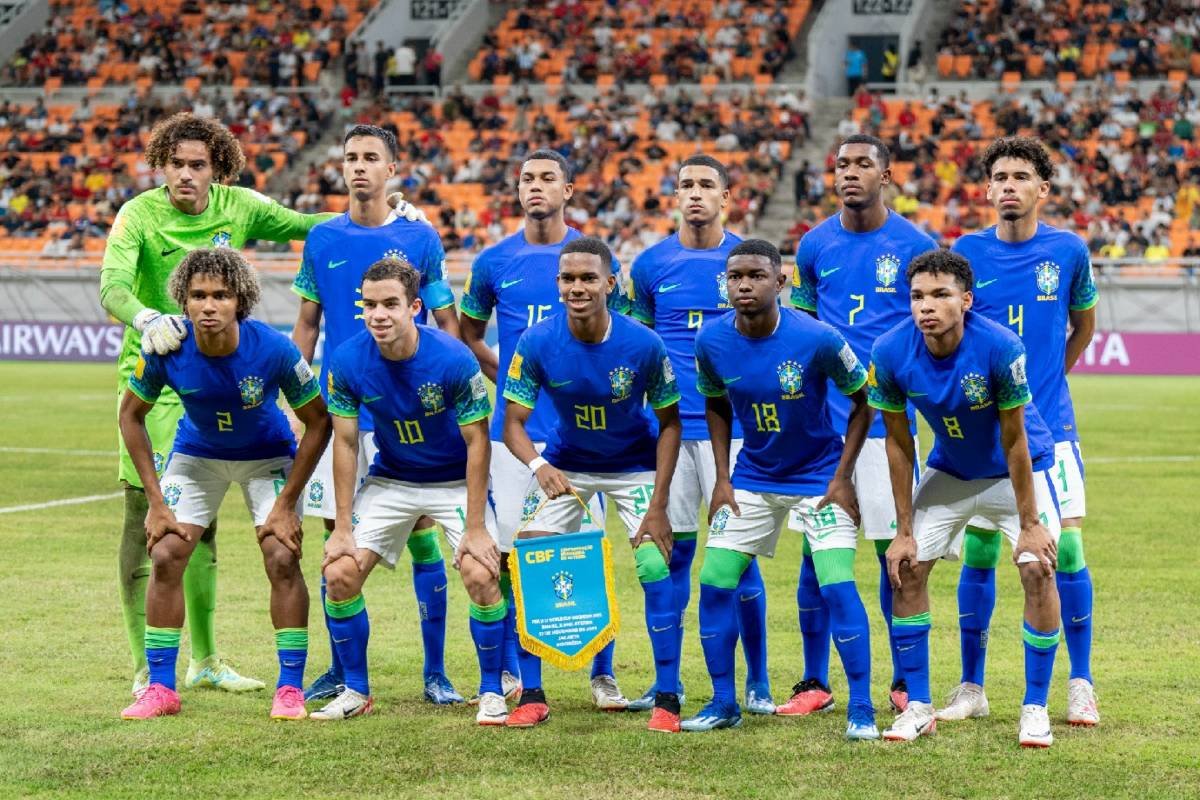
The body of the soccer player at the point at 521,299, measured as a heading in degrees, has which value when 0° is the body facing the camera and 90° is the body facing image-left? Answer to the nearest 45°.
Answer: approximately 0°

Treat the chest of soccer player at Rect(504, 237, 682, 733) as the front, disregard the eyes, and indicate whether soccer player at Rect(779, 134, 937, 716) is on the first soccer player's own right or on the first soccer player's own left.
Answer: on the first soccer player's own left

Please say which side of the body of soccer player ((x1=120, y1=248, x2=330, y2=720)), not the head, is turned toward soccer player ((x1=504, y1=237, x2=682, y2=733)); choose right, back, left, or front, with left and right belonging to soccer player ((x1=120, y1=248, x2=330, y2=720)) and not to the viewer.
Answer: left

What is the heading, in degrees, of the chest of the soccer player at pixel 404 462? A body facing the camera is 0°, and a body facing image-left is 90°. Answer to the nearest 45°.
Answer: approximately 0°
